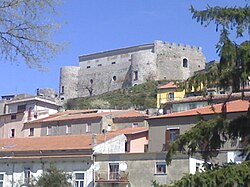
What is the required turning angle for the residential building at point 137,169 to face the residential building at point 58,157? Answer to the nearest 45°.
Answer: approximately 135° to its right

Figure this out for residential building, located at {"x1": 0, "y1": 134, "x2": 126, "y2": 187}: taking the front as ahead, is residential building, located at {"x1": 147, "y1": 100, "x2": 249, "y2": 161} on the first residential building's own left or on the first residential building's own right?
on the first residential building's own left

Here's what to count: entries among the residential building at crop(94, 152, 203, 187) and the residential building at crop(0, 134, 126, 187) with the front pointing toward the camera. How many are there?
2

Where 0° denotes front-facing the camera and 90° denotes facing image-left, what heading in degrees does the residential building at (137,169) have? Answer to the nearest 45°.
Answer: approximately 0°

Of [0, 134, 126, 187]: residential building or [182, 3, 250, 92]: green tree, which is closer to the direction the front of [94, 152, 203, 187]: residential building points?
the green tree

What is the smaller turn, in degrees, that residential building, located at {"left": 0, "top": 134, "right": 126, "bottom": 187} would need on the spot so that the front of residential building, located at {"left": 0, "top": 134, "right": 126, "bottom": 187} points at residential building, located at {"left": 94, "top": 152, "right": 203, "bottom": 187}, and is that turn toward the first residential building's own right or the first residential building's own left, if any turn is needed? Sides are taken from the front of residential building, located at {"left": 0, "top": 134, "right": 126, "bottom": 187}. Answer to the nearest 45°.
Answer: approximately 45° to the first residential building's own left

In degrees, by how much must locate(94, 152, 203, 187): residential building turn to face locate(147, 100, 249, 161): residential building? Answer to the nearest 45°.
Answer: approximately 135° to its left

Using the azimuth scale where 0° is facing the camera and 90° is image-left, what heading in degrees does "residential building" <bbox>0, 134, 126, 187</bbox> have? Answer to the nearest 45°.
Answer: approximately 0°
